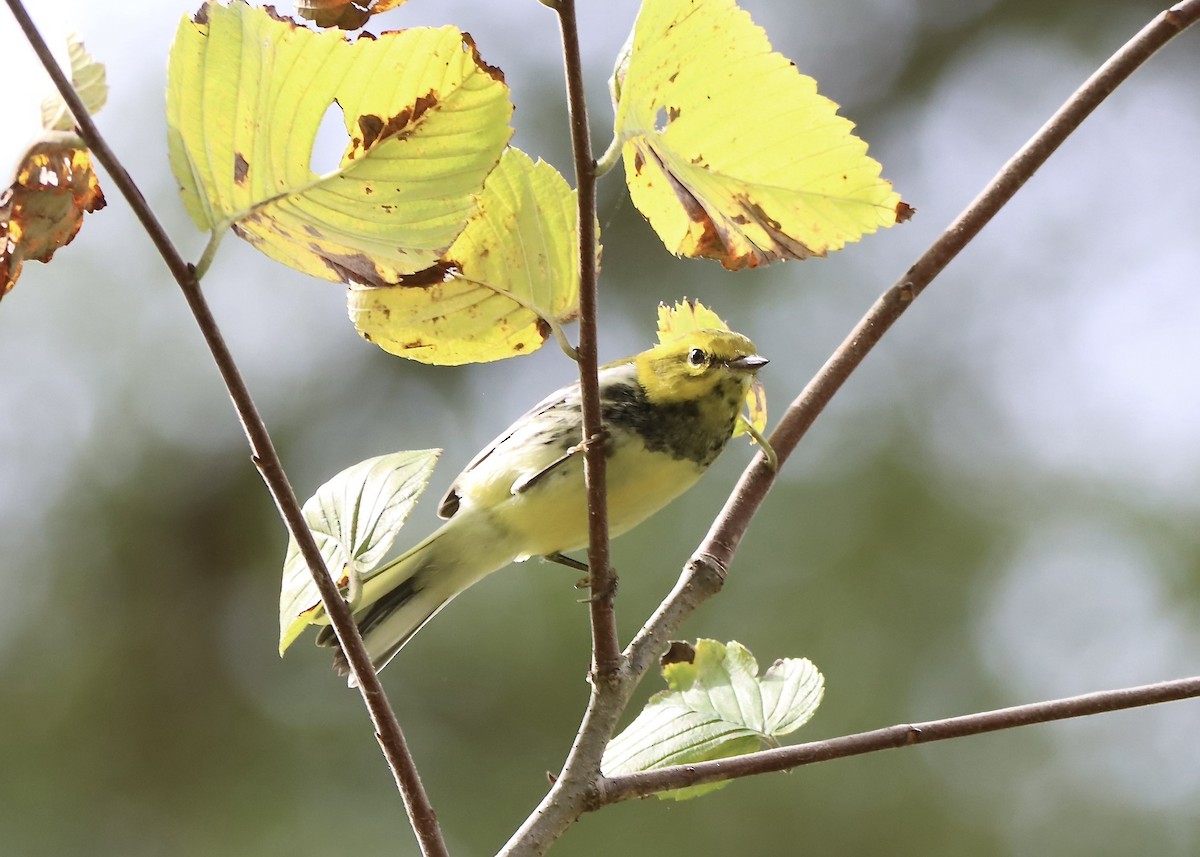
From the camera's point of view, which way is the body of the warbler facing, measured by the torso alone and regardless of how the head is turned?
to the viewer's right

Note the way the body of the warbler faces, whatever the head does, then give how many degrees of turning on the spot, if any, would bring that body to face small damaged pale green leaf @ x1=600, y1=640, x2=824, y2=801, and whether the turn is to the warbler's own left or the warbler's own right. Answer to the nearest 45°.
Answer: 0° — it already faces it
